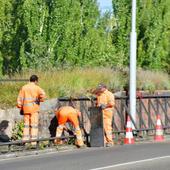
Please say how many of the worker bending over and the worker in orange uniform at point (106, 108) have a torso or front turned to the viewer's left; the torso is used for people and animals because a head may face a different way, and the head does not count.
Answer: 1

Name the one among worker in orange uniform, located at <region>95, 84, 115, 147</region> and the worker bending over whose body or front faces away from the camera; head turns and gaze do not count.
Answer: the worker bending over

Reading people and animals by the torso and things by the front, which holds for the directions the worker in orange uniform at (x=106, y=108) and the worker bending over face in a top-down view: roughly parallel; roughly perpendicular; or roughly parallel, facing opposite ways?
roughly perpendicular

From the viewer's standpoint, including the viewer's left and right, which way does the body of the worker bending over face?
facing away from the viewer

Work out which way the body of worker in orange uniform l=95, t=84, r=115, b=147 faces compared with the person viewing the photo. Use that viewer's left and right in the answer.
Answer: facing to the left of the viewer
